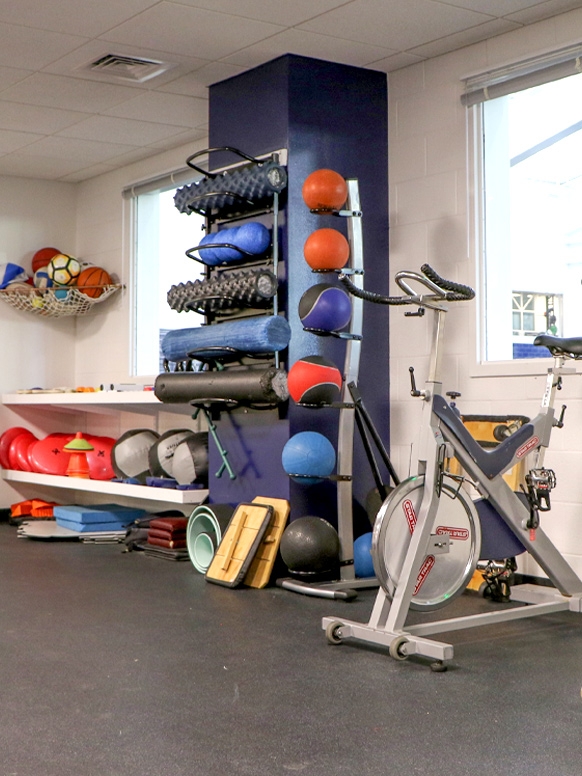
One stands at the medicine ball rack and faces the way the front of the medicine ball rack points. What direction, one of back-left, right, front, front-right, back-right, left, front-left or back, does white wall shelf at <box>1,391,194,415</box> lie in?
front-right

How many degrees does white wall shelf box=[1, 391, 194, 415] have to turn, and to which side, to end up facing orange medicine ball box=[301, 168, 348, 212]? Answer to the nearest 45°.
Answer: approximately 90° to its left

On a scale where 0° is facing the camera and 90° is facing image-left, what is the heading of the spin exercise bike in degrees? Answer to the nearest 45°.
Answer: approximately 45°

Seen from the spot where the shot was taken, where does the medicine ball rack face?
facing to the left of the viewer

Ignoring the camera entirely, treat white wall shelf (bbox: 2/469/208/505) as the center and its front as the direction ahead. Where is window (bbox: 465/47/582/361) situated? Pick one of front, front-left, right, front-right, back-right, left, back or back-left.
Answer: left

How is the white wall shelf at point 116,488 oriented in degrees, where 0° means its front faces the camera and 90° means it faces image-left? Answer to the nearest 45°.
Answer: approximately 45°

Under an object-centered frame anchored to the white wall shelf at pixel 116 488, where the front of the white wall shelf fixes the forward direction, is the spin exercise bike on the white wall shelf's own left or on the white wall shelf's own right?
on the white wall shelf's own left

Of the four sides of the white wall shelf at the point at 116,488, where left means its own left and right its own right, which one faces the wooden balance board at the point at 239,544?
left

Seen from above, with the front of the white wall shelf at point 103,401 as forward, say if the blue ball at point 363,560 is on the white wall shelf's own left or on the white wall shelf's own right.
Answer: on the white wall shelf's own left
